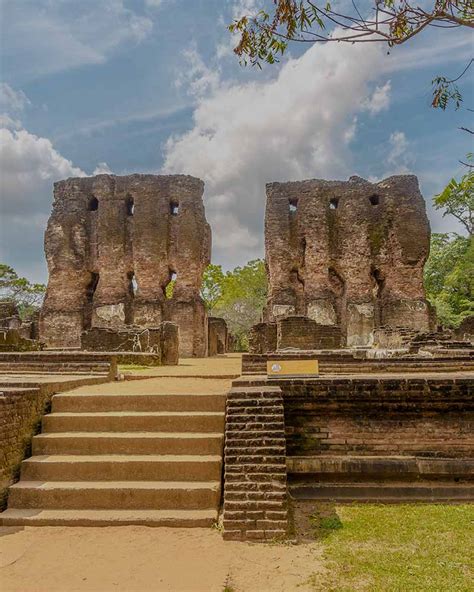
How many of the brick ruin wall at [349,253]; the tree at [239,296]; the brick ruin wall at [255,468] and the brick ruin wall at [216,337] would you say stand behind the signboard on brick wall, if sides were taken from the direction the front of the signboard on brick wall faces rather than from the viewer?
3

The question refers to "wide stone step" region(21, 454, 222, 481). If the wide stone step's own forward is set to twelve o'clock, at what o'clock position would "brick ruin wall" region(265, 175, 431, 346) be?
The brick ruin wall is roughly at 7 o'clock from the wide stone step.

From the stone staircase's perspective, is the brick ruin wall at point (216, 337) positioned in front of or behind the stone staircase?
behind

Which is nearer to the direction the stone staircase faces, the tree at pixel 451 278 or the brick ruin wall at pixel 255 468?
the brick ruin wall

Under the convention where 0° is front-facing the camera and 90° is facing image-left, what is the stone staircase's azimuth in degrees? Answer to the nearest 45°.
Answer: approximately 0°

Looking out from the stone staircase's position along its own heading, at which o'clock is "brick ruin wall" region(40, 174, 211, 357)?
The brick ruin wall is roughly at 6 o'clock from the stone staircase.

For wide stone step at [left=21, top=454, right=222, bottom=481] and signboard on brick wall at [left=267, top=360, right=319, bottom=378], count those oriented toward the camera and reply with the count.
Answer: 2

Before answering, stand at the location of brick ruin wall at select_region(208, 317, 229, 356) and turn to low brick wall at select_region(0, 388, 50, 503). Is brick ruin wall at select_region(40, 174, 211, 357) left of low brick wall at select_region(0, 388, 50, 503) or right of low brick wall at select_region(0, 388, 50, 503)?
right

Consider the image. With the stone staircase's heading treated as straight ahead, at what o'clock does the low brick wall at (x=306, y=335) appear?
The low brick wall is roughly at 7 o'clock from the stone staircase.

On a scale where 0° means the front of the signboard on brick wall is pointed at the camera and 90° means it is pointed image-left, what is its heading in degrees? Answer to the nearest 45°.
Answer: approximately 0°

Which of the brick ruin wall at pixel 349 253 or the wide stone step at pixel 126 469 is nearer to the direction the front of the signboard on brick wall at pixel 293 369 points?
the wide stone step

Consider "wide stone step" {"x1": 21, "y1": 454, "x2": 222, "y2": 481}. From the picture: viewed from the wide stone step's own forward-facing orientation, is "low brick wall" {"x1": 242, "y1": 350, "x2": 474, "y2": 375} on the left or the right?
on its left
